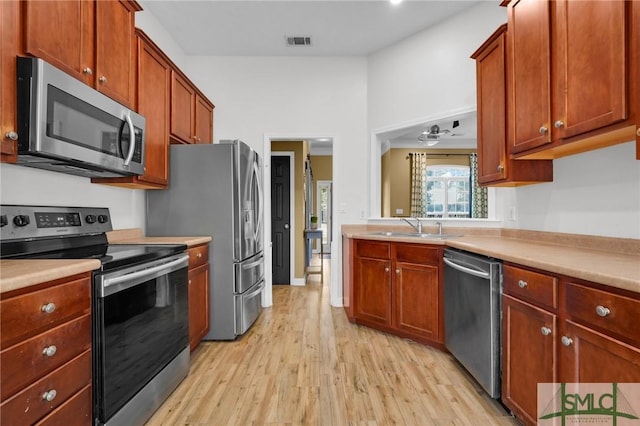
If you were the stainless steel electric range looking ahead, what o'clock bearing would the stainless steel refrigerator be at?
The stainless steel refrigerator is roughly at 9 o'clock from the stainless steel electric range.

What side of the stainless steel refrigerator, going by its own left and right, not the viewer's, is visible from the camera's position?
right

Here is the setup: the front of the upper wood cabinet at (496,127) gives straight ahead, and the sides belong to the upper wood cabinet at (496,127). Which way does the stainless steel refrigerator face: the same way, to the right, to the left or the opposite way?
the opposite way

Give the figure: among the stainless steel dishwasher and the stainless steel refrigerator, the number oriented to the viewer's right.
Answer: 1

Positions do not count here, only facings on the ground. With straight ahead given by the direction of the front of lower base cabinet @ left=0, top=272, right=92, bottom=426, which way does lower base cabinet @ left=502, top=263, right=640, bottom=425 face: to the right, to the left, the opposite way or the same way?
the opposite way

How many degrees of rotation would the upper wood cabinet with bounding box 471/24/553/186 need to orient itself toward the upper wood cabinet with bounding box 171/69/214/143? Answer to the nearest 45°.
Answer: approximately 45° to its right

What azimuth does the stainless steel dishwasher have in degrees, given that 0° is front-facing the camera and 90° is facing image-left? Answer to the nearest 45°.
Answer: approximately 45°
